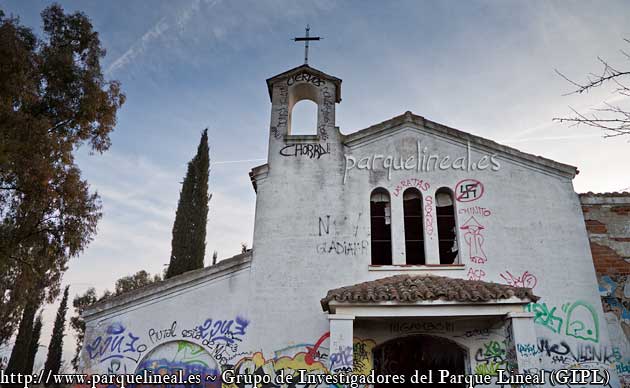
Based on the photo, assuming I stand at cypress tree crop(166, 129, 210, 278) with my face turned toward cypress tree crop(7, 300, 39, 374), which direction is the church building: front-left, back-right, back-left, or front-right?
back-left

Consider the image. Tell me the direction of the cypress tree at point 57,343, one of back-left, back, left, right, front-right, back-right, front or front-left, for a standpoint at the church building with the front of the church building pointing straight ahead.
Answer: back-right

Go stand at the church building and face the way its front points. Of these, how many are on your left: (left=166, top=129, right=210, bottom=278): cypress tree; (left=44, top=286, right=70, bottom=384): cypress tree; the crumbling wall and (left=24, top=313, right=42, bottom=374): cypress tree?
1

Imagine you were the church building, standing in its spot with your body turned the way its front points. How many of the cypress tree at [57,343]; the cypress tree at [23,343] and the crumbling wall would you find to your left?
1

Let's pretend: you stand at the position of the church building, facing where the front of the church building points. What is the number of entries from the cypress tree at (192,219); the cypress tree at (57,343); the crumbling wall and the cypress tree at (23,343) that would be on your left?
1

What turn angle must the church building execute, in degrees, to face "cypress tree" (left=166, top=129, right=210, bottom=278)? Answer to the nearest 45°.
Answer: approximately 135° to its right

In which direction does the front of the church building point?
toward the camera

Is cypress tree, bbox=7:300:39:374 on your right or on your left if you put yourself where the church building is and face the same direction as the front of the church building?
on your right

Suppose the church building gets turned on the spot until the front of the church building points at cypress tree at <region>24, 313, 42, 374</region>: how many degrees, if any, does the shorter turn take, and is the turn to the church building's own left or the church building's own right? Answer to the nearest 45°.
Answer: approximately 135° to the church building's own right

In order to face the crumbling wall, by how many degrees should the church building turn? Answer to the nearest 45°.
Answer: approximately 90° to its left
